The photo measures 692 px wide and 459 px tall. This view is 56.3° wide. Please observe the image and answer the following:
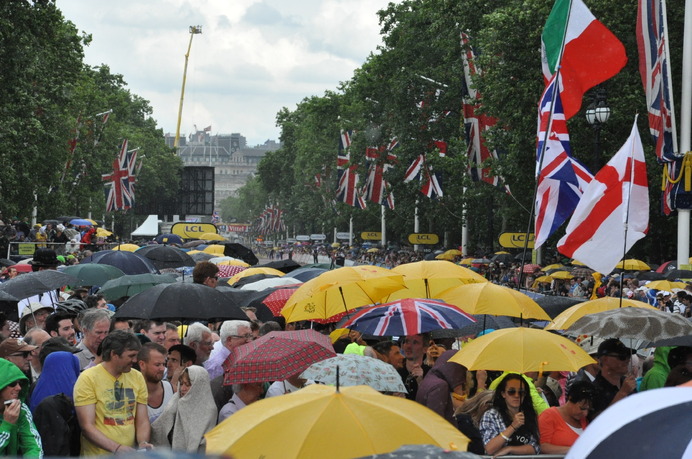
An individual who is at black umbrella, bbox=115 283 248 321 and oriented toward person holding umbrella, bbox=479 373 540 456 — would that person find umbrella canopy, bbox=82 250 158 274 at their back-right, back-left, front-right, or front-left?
back-left

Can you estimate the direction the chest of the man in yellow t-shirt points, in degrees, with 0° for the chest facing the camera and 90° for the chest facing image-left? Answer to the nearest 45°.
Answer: approximately 315°
